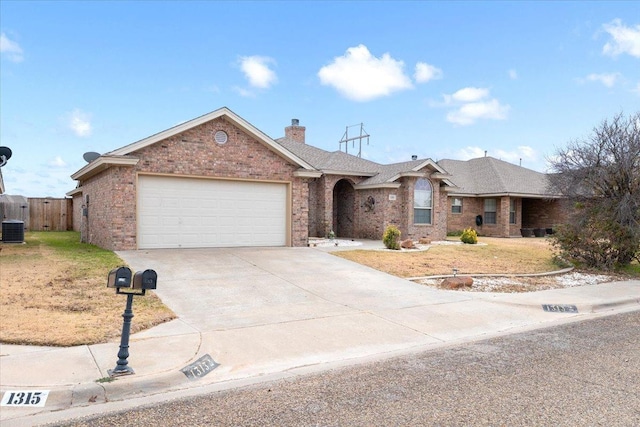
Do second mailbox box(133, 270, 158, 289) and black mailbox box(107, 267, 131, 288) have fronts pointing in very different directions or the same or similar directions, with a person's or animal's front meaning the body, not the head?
same or similar directions

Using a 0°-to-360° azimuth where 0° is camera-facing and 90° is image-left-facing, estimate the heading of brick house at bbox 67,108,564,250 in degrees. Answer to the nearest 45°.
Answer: approximately 315°

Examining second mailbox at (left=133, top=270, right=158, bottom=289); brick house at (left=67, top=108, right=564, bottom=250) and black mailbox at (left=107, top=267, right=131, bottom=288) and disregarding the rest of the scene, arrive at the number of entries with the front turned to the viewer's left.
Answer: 0

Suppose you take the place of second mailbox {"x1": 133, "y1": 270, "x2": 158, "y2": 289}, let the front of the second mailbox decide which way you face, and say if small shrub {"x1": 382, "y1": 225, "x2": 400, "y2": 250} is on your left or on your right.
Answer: on your left

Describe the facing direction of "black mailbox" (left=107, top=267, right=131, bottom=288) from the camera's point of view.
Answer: facing the viewer and to the right of the viewer

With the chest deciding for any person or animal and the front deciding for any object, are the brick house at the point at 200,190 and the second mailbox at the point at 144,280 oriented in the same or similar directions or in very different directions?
same or similar directions

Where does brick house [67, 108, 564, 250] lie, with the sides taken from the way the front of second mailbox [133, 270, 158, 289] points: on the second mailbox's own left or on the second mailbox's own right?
on the second mailbox's own left

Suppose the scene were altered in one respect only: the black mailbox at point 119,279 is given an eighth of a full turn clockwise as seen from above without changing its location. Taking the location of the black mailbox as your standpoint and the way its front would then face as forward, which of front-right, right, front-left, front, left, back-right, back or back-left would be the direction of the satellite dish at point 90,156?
back
